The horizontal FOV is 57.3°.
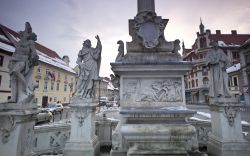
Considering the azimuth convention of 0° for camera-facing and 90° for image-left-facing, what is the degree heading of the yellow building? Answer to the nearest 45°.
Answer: approximately 315°

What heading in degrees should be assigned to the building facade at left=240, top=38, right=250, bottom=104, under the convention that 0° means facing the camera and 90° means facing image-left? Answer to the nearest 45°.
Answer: approximately 90°

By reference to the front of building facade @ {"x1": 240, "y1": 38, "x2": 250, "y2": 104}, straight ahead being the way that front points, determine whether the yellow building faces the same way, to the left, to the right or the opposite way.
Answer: the opposite way

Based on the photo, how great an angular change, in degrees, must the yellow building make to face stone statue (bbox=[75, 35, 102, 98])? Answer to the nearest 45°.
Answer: approximately 45° to its right
